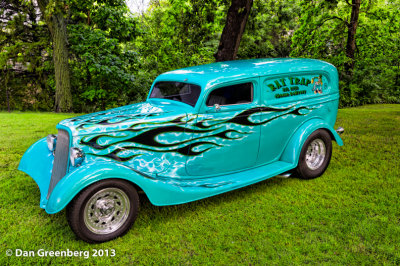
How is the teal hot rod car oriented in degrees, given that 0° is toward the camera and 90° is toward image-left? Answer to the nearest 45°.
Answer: approximately 45°

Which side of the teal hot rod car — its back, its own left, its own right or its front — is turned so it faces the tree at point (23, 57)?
right
